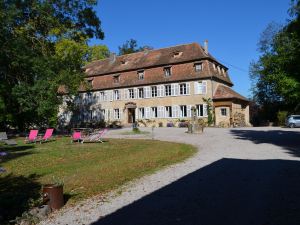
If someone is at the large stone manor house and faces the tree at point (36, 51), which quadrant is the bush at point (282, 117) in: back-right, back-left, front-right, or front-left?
back-left

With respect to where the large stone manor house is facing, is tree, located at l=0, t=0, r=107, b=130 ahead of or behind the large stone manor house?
ahead

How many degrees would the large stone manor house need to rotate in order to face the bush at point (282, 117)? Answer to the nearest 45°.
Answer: approximately 135° to its left

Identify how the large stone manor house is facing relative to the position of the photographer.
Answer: facing the viewer and to the left of the viewer
